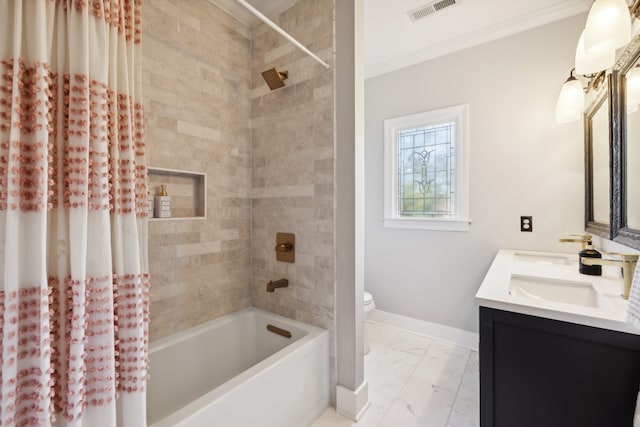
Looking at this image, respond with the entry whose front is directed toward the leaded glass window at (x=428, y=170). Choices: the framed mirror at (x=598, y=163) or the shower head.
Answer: the framed mirror

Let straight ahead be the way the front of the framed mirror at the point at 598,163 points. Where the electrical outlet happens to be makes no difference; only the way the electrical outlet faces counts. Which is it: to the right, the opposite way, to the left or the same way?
to the left

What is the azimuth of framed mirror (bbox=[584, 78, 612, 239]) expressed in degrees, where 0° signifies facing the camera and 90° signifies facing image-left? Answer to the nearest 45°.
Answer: approximately 90°

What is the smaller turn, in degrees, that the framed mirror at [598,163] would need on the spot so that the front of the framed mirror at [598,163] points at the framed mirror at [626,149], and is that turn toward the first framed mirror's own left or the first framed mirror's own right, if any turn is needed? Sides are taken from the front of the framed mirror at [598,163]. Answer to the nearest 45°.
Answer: approximately 90° to the first framed mirror's own left

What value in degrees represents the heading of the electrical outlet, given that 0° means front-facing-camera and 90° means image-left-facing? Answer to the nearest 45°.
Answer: approximately 0°

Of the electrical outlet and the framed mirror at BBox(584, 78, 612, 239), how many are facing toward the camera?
1

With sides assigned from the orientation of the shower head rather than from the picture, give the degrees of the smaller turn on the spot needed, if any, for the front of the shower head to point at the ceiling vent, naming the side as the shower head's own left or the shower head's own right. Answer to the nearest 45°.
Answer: approximately 135° to the shower head's own left
